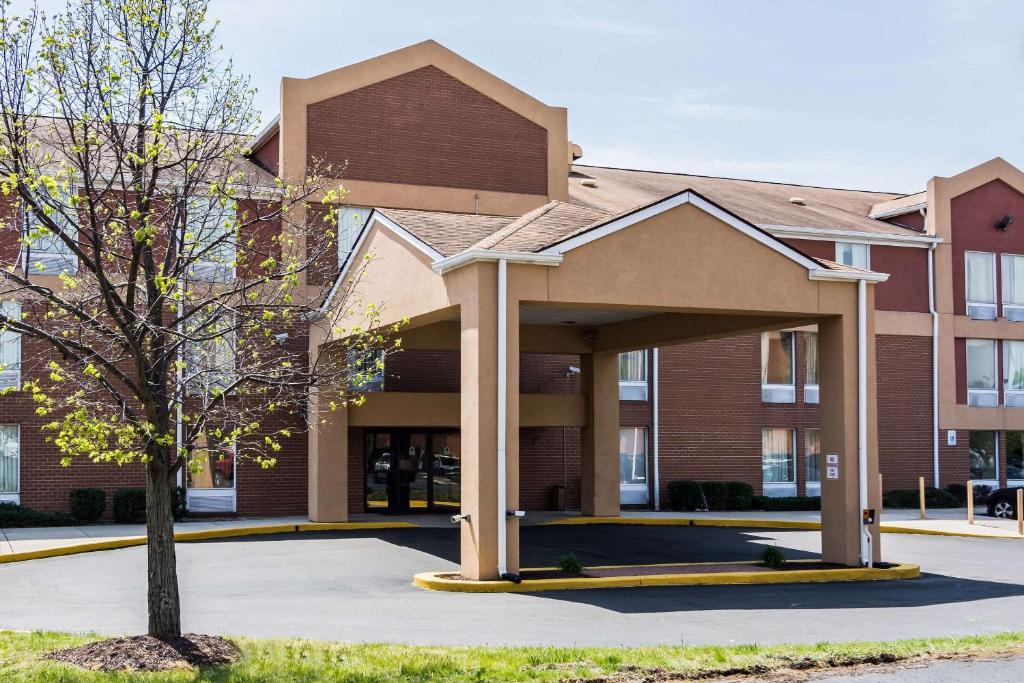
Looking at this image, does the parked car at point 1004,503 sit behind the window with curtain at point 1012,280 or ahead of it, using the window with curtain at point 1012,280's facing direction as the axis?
ahead

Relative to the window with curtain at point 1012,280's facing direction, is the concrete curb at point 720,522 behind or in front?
in front

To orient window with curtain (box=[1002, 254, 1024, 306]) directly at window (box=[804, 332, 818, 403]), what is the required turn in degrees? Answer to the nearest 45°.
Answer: approximately 45° to its right

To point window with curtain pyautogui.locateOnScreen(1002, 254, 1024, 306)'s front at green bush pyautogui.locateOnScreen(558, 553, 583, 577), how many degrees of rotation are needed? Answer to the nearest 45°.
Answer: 0° — it already faces it

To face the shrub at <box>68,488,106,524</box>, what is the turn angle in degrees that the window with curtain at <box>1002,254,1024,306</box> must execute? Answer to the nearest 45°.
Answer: approximately 45° to its right

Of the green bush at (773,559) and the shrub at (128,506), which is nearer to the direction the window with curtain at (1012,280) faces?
the green bush

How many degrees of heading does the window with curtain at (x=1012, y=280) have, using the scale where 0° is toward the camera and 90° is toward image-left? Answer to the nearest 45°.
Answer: approximately 0°

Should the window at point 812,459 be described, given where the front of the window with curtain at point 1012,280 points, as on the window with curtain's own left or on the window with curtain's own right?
on the window with curtain's own right

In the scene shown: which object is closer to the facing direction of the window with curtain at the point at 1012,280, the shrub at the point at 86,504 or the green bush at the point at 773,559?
the green bush

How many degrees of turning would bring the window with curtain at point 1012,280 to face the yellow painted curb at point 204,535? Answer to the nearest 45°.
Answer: approximately 45° to its right

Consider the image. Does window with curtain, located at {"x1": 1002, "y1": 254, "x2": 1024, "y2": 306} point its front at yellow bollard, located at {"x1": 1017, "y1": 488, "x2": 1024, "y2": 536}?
yes
